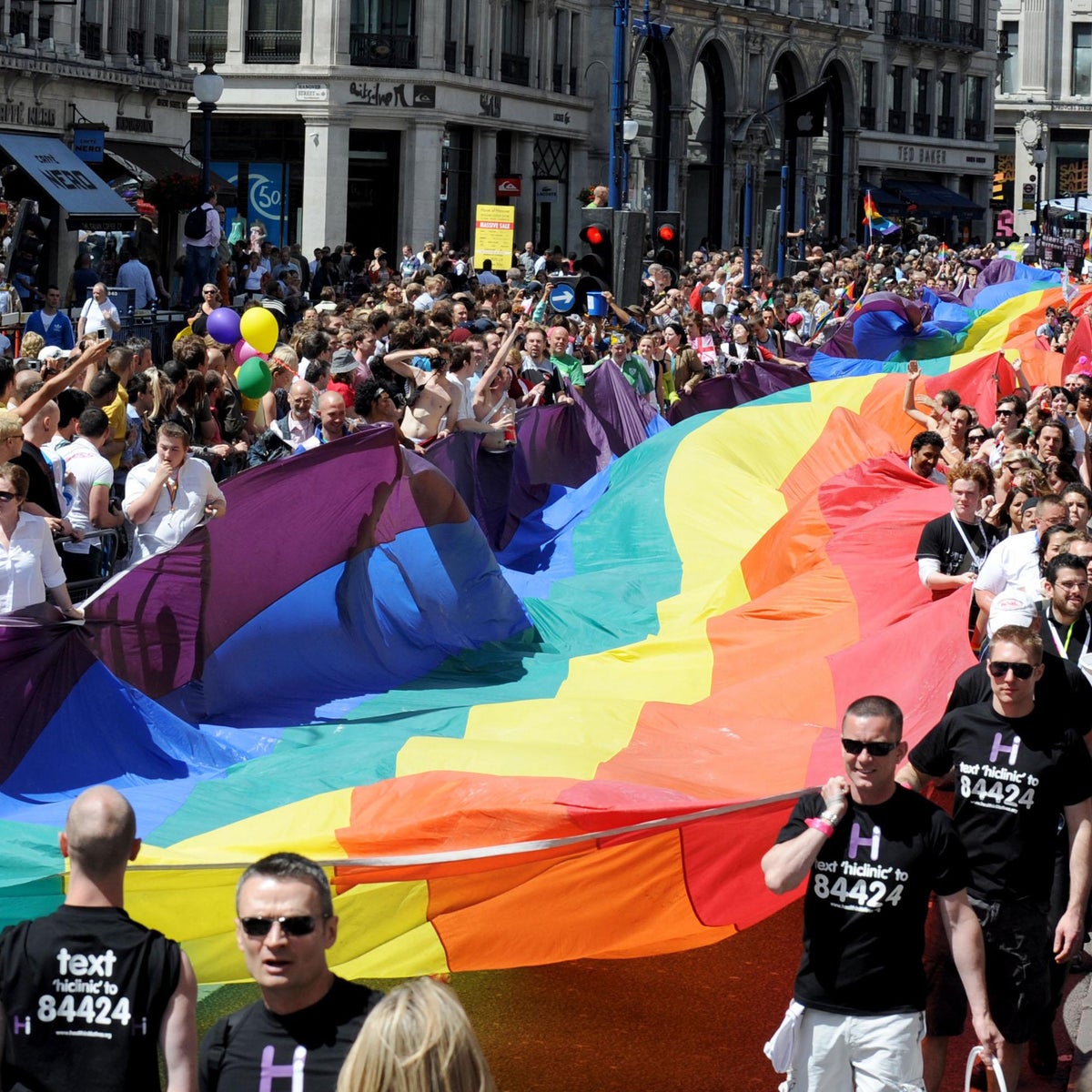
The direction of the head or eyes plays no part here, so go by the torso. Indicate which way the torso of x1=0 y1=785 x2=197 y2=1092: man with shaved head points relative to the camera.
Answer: away from the camera

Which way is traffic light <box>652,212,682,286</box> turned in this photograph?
toward the camera

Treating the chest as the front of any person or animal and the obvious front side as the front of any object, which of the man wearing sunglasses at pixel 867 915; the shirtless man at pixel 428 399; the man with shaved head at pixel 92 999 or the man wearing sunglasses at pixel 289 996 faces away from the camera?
the man with shaved head

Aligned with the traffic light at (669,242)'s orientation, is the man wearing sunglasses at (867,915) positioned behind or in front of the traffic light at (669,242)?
in front

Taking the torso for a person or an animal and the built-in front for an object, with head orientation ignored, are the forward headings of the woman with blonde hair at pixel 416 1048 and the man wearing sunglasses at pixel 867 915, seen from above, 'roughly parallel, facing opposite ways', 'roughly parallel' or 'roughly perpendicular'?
roughly parallel, facing opposite ways

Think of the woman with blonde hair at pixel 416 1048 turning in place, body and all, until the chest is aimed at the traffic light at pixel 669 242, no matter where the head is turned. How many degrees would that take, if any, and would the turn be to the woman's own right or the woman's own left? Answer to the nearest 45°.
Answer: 0° — they already face it

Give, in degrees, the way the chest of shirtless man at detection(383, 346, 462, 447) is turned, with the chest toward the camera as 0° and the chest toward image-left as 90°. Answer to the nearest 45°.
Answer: approximately 45°

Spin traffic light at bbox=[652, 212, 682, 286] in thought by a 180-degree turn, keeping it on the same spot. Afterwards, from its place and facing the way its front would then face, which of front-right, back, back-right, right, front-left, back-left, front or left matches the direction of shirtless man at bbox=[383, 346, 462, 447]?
back

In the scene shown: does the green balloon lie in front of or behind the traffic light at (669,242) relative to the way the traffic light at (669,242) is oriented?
in front

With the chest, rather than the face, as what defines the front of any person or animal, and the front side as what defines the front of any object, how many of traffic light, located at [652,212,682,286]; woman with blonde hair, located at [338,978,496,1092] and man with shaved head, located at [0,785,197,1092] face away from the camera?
2

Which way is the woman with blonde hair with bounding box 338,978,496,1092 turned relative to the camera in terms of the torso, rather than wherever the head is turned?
away from the camera

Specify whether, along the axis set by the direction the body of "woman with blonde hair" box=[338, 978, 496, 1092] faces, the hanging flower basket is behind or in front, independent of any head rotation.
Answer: in front

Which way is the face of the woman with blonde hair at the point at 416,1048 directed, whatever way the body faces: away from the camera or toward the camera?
away from the camera

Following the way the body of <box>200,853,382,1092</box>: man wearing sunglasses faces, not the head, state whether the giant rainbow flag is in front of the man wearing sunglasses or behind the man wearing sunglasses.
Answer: behind

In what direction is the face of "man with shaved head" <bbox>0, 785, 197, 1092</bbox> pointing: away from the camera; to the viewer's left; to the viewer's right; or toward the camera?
away from the camera
